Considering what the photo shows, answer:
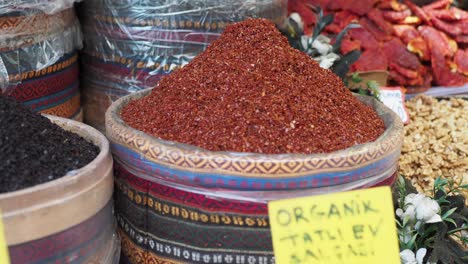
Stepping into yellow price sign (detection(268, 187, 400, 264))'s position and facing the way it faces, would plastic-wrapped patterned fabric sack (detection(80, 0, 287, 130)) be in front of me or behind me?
behind

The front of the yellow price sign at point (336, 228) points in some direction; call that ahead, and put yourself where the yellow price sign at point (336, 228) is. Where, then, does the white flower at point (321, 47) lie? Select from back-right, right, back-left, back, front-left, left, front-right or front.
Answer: back

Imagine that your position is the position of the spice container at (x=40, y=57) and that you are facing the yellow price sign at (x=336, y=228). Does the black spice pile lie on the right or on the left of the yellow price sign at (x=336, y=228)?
right

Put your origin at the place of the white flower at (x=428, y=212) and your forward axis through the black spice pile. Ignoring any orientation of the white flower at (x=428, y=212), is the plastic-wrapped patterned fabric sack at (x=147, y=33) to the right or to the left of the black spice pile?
right

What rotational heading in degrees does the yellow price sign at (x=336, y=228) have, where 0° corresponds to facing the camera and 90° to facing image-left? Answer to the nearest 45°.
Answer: approximately 0°

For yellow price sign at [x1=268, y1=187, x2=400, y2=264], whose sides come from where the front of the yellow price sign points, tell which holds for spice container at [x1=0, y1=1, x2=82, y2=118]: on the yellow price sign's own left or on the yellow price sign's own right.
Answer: on the yellow price sign's own right

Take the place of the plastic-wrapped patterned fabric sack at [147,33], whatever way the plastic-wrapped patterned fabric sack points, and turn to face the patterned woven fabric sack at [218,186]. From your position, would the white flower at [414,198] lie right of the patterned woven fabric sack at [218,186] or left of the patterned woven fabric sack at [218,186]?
left

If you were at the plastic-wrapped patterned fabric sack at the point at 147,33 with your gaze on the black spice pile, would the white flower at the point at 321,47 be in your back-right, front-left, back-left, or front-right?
back-left
